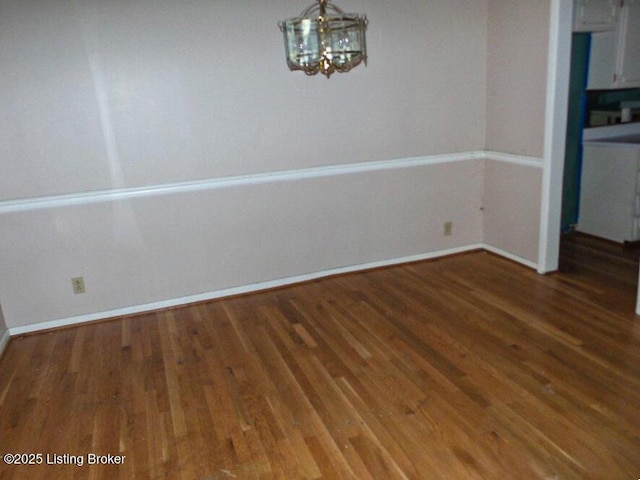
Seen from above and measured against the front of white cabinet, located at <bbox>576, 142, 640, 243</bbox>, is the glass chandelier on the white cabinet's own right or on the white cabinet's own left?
on the white cabinet's own right

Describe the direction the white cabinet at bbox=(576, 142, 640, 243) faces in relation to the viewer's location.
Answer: facing the viewer and to the right of the viewer
